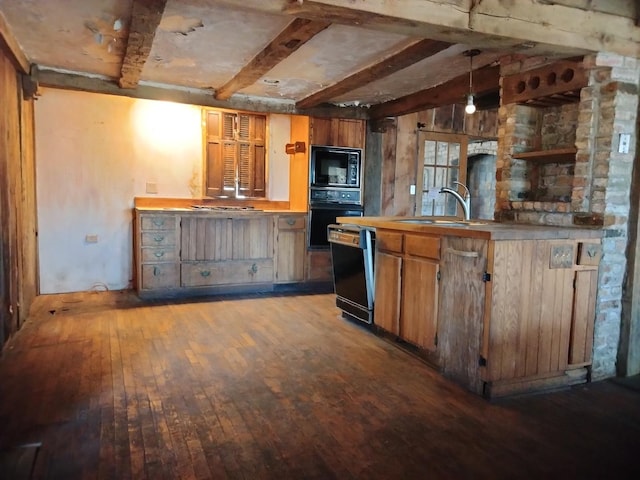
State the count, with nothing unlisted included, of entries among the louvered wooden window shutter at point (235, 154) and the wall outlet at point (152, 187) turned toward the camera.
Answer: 2

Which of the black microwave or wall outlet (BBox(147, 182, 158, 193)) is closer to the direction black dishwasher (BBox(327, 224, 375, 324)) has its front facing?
the wall outlet

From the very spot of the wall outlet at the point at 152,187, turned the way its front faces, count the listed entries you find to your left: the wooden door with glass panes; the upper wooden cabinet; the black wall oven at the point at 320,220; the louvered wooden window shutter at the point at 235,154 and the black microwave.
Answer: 5

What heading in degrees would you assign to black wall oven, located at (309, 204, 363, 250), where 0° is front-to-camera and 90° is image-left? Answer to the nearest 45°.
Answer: approximately 0°

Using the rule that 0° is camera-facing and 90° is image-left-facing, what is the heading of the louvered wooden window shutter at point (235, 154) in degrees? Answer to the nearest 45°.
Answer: approximately 0°

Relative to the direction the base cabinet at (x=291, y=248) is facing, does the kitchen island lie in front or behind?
in front

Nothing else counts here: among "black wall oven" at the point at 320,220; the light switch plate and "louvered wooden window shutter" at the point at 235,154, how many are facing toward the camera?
3

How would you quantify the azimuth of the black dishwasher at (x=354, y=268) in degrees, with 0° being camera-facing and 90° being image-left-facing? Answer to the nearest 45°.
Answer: approximately 45°

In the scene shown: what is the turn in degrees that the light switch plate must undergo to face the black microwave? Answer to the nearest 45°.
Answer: approximately 135° to its right
